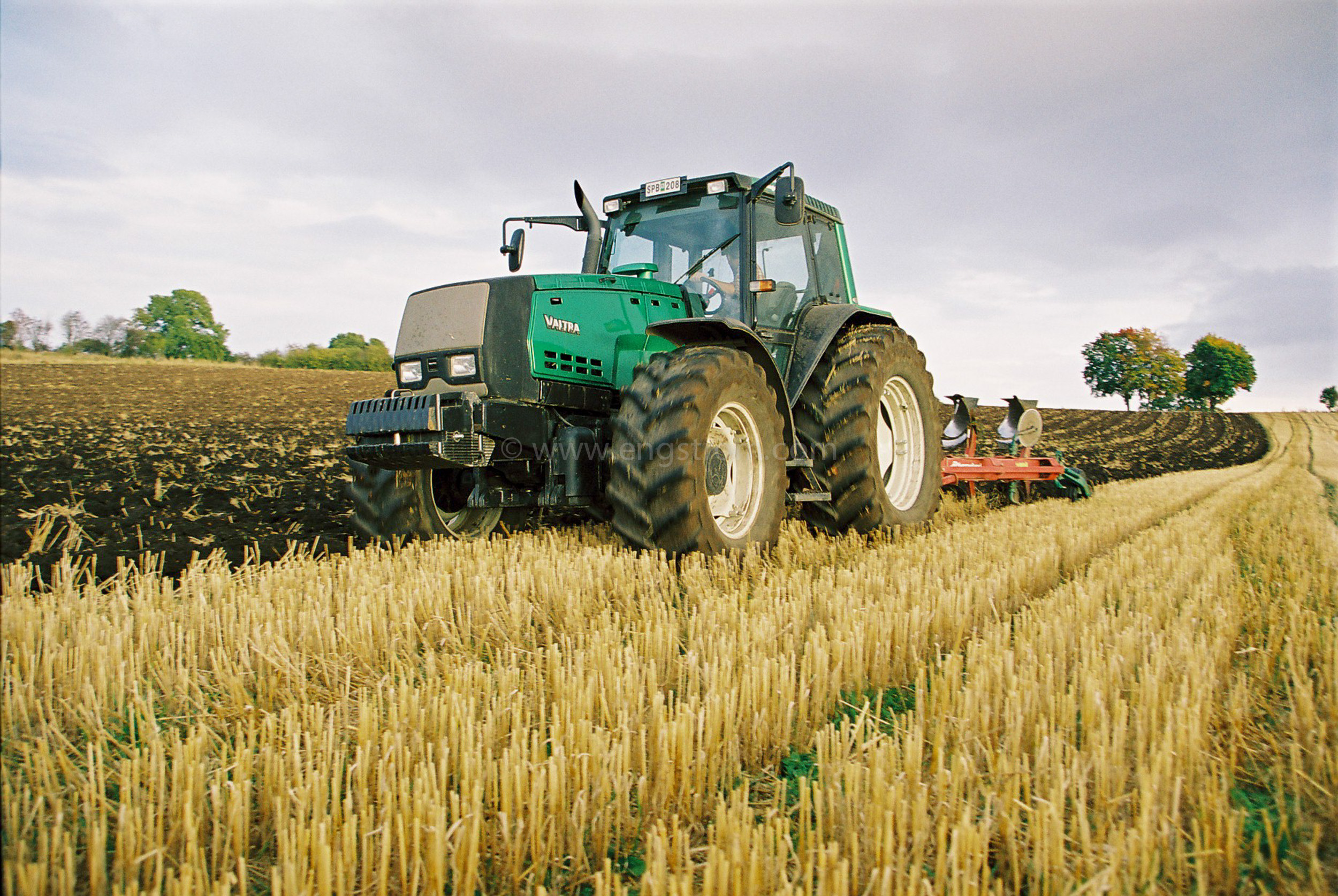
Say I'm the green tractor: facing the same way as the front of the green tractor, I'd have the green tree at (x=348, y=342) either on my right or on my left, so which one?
on my right

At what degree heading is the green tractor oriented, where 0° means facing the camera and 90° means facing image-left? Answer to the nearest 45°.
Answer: approximately 45°
